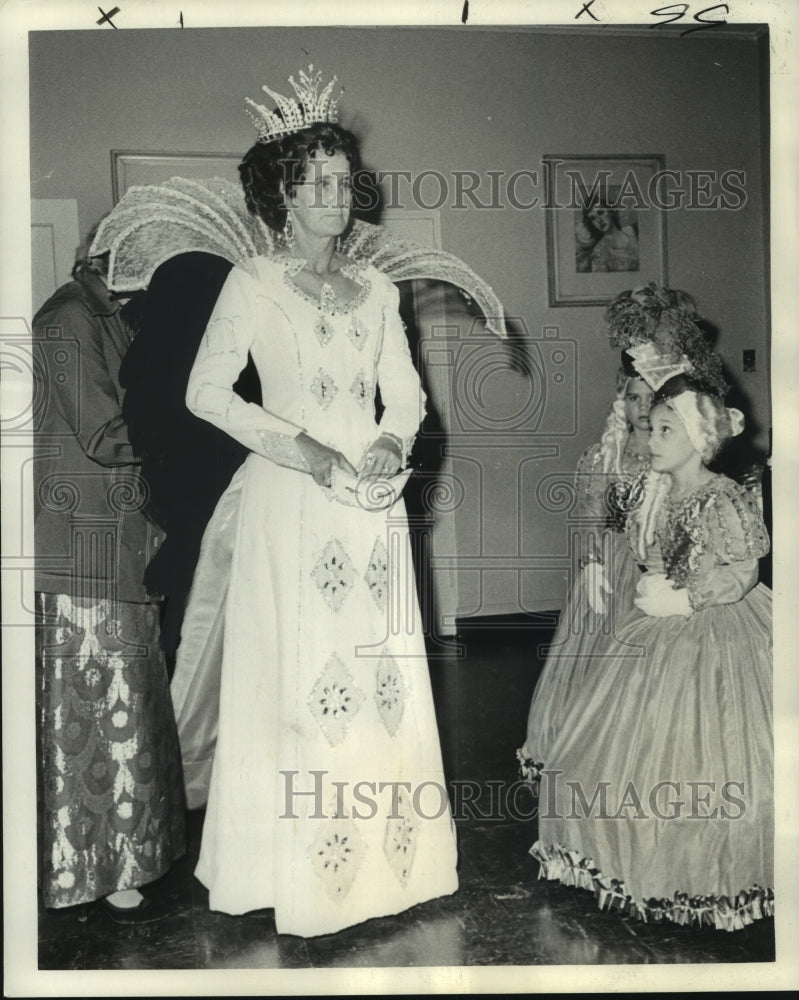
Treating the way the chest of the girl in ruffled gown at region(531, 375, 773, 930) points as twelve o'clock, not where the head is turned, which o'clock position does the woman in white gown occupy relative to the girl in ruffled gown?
The woman in white gown is roughly at 1 o'clock from the girl in ruffled gown.

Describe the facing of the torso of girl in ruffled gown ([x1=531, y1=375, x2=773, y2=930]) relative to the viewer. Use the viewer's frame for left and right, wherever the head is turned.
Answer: facing the viewer and to the left of the viewer

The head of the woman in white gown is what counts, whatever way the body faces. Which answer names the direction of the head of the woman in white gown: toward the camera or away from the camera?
toward the camera

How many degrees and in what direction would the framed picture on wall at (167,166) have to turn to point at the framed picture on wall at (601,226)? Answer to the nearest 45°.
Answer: approximately 90° to its left

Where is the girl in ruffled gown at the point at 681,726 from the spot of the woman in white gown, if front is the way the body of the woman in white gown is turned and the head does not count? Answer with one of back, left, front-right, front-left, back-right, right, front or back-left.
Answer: front-left

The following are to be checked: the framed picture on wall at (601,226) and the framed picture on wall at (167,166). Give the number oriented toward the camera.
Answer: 2

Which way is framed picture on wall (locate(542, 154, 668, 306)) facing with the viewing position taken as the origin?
facing the viewer

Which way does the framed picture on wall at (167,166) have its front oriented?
toward the camera

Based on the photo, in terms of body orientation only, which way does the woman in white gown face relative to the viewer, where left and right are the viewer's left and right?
facing the viewer and to the right of the viewer
